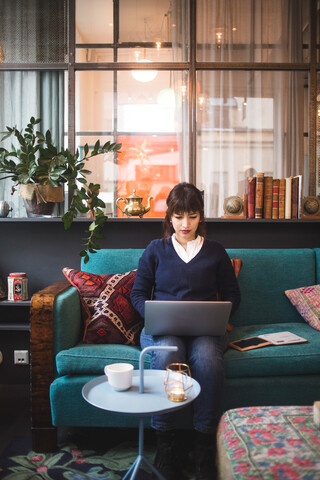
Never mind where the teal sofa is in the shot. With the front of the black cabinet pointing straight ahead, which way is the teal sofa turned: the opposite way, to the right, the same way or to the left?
the same way

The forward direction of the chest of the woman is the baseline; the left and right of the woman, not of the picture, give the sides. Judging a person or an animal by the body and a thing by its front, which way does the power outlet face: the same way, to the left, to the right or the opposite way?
the same way

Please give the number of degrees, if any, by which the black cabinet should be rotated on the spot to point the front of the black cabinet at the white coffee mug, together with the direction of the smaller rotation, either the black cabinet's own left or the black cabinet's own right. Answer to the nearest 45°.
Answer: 0° — it already faces it

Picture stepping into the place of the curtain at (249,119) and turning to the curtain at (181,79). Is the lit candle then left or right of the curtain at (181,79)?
left

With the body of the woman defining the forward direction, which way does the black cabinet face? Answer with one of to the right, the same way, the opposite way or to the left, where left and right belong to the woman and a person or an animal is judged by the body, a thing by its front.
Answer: the same way

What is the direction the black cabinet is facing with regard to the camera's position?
facing the viewer

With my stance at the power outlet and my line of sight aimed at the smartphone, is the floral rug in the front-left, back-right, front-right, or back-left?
front-right

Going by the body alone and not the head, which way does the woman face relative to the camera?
toward the camera

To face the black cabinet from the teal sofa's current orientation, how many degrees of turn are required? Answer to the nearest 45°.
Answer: approximately 135° to its right

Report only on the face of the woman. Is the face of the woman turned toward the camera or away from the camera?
toward the camera

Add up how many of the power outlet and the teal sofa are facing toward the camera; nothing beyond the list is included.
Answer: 2

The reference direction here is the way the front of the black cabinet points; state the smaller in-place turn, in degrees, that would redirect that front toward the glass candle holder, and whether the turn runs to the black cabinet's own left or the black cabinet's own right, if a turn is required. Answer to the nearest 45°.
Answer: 0° — it already faces it

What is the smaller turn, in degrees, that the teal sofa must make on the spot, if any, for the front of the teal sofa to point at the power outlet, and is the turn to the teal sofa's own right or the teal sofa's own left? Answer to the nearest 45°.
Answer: approximately 135° to the teal sofa's own right

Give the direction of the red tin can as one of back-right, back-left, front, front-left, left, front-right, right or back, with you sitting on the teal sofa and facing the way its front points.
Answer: back-right

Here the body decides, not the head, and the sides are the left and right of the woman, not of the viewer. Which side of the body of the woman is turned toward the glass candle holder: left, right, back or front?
front
